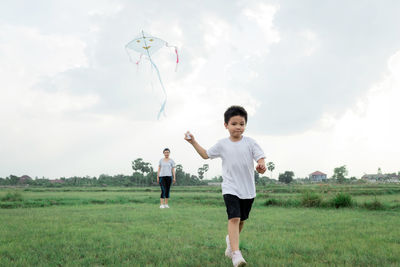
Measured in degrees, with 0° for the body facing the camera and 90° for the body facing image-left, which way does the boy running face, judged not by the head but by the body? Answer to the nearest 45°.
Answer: approximately 0°
